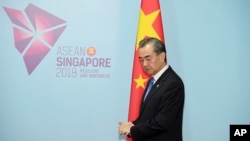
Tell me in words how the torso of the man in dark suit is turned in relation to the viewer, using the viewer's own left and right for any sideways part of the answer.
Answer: facing the viewer and to the left of the viewer

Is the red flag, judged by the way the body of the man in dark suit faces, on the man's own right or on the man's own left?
on the man's own right

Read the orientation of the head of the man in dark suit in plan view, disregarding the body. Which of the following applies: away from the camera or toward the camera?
toward the camera
